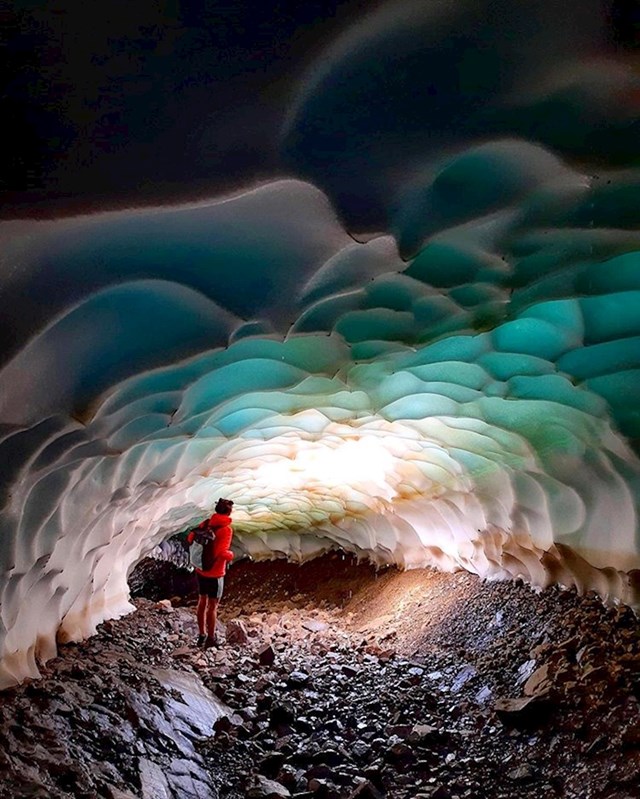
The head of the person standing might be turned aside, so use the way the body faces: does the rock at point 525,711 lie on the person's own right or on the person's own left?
on the person's own right

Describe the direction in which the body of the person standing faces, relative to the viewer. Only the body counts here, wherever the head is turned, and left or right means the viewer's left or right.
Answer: facing away from the viewer and to the right of the viewer

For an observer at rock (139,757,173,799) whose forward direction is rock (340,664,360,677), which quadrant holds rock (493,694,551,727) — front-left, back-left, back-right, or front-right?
front-right

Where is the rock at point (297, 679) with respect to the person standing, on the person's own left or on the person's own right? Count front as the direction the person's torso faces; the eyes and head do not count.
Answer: on the person's own right

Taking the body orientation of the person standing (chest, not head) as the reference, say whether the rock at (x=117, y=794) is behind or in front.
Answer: behind

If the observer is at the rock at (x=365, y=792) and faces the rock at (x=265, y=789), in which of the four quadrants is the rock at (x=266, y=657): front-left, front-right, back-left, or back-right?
front-right

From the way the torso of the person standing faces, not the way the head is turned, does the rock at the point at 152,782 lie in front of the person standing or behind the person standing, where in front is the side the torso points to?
behind

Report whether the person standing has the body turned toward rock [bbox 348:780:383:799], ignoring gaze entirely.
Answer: no
